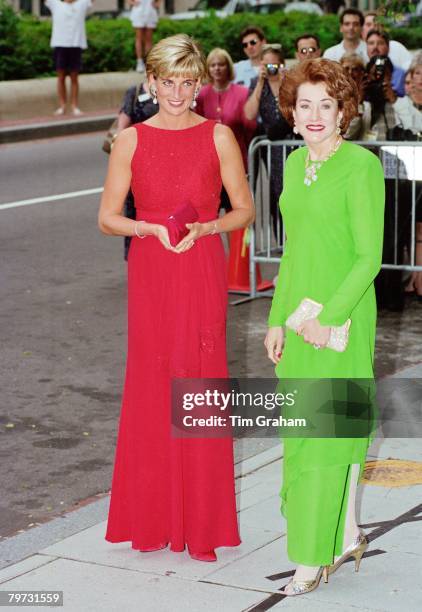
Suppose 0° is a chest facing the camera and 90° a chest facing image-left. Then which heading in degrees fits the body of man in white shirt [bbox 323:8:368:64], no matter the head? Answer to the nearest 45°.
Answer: approximately 0°

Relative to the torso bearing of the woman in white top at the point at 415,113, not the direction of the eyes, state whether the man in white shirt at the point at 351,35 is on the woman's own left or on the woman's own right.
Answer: on the woman's own right

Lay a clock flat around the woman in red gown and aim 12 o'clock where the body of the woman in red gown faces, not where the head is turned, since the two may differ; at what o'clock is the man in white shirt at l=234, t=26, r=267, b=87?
The man in white shirt is roughly at 6 o'clock from the woman in red gown.

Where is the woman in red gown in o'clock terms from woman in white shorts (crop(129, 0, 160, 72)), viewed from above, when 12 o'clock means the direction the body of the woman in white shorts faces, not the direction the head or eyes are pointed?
The woman in red gown is roughly at 12 o'clock from the woman in white shorts.

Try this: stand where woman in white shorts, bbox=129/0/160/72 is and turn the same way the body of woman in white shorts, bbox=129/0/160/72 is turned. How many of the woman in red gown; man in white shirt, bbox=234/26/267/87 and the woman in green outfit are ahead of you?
3

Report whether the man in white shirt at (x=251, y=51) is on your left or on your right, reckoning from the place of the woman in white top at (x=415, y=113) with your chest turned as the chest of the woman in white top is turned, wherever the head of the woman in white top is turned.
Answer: on your right

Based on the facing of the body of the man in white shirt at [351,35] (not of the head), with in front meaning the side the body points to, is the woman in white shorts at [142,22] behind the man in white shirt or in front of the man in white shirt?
behind

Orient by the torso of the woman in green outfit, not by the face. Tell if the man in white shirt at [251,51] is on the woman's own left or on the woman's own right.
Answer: on the woman's own right
